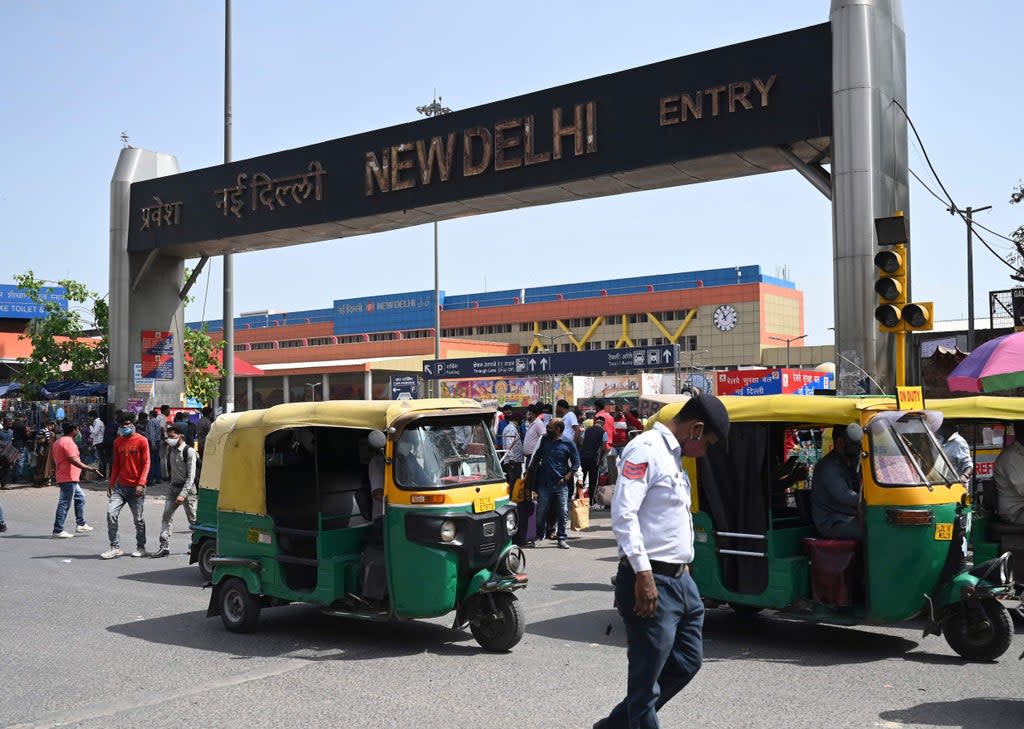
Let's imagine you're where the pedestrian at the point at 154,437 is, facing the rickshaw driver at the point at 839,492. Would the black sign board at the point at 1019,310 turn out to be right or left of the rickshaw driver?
left

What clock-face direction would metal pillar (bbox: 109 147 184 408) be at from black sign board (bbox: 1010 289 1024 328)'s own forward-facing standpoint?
The metal pillar is roughly at 3 o'clock from the black sign board.

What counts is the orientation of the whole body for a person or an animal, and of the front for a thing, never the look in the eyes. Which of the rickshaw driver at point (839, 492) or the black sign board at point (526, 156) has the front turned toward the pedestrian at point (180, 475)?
the black sign board

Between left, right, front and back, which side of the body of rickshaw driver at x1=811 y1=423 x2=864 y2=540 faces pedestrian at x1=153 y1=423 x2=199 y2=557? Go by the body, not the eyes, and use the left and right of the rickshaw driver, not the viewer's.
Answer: back

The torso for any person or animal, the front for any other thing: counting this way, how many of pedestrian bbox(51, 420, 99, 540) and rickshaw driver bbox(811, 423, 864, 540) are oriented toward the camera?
0

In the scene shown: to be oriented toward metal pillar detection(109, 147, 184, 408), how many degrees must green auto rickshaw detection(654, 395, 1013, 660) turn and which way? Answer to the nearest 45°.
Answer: approximately 180°

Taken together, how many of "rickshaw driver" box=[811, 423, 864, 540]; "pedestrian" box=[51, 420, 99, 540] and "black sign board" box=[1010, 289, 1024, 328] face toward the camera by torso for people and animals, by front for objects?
1

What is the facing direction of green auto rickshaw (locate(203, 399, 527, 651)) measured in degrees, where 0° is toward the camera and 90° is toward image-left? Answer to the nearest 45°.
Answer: approximately 315°

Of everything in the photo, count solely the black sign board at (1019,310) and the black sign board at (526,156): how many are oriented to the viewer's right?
0

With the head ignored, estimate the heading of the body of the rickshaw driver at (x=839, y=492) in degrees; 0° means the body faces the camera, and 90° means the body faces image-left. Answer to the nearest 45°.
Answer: approximately 270°

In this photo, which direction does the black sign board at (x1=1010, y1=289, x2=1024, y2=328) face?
toward the camera
